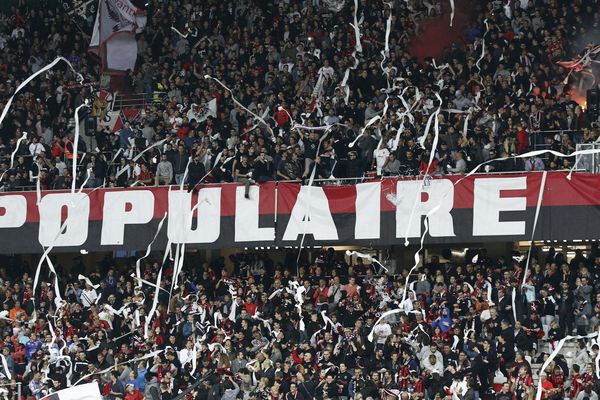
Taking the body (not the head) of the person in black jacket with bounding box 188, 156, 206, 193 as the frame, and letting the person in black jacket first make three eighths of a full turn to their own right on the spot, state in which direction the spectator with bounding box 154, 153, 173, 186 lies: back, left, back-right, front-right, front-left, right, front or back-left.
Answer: front

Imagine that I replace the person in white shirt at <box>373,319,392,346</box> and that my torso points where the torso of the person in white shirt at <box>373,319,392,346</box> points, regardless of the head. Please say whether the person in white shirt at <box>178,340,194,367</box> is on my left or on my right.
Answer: on my right

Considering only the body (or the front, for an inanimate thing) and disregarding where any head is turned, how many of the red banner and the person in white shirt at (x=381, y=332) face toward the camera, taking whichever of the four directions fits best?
2

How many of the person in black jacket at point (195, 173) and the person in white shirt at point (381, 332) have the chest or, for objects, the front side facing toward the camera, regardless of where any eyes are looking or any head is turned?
2

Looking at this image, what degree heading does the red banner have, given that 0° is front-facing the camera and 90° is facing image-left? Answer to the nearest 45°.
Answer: approximately 0°

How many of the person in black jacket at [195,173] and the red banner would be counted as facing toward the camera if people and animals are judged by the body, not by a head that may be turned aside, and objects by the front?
2

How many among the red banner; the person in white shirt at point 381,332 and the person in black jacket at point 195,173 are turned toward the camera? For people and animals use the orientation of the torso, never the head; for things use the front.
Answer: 3

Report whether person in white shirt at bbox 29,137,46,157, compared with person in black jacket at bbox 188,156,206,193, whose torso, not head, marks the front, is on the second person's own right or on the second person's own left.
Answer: on the second person's own right
